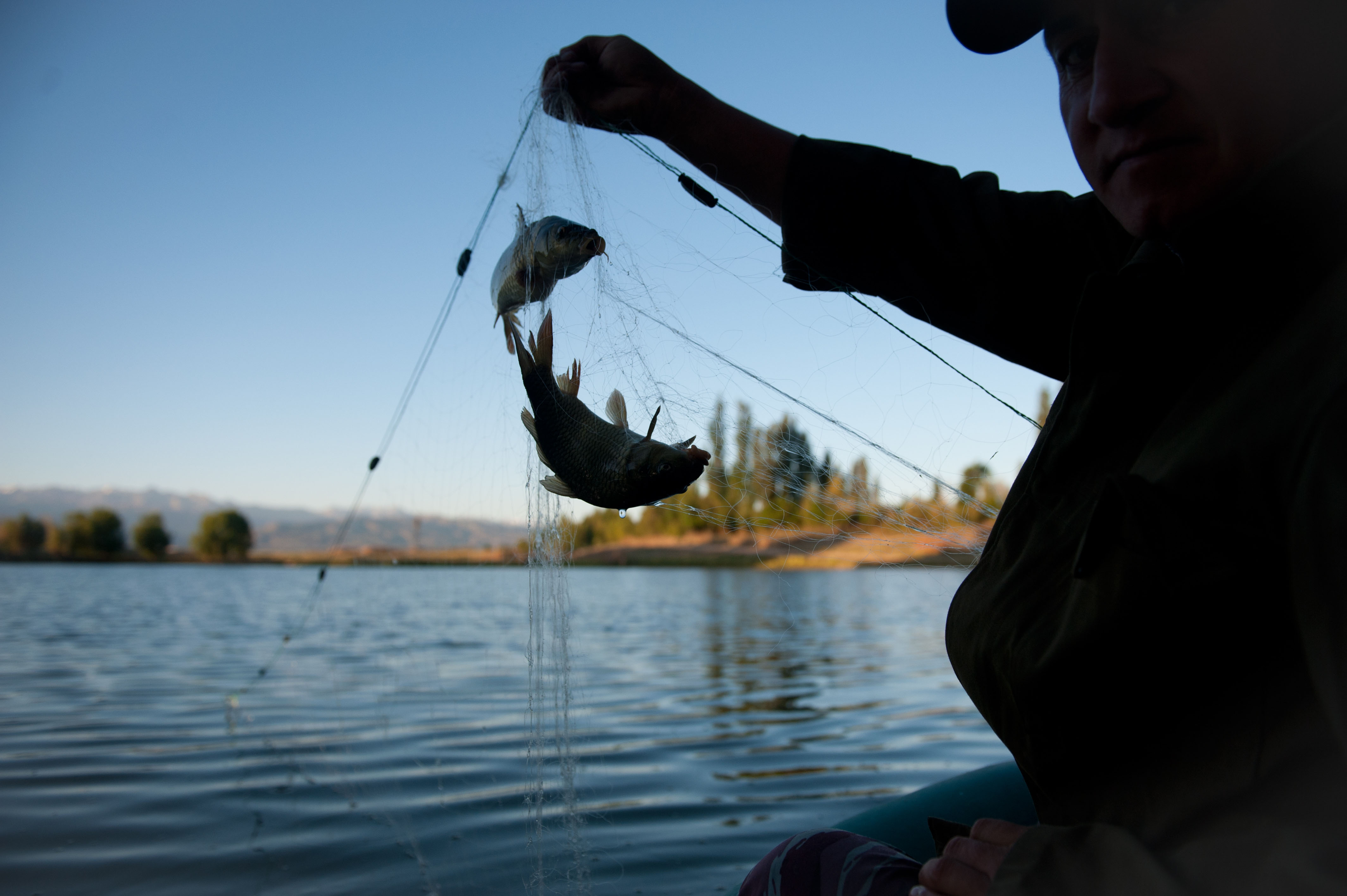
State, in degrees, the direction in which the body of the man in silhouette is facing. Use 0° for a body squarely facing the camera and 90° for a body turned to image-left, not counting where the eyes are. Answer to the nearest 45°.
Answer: approximately 45°
